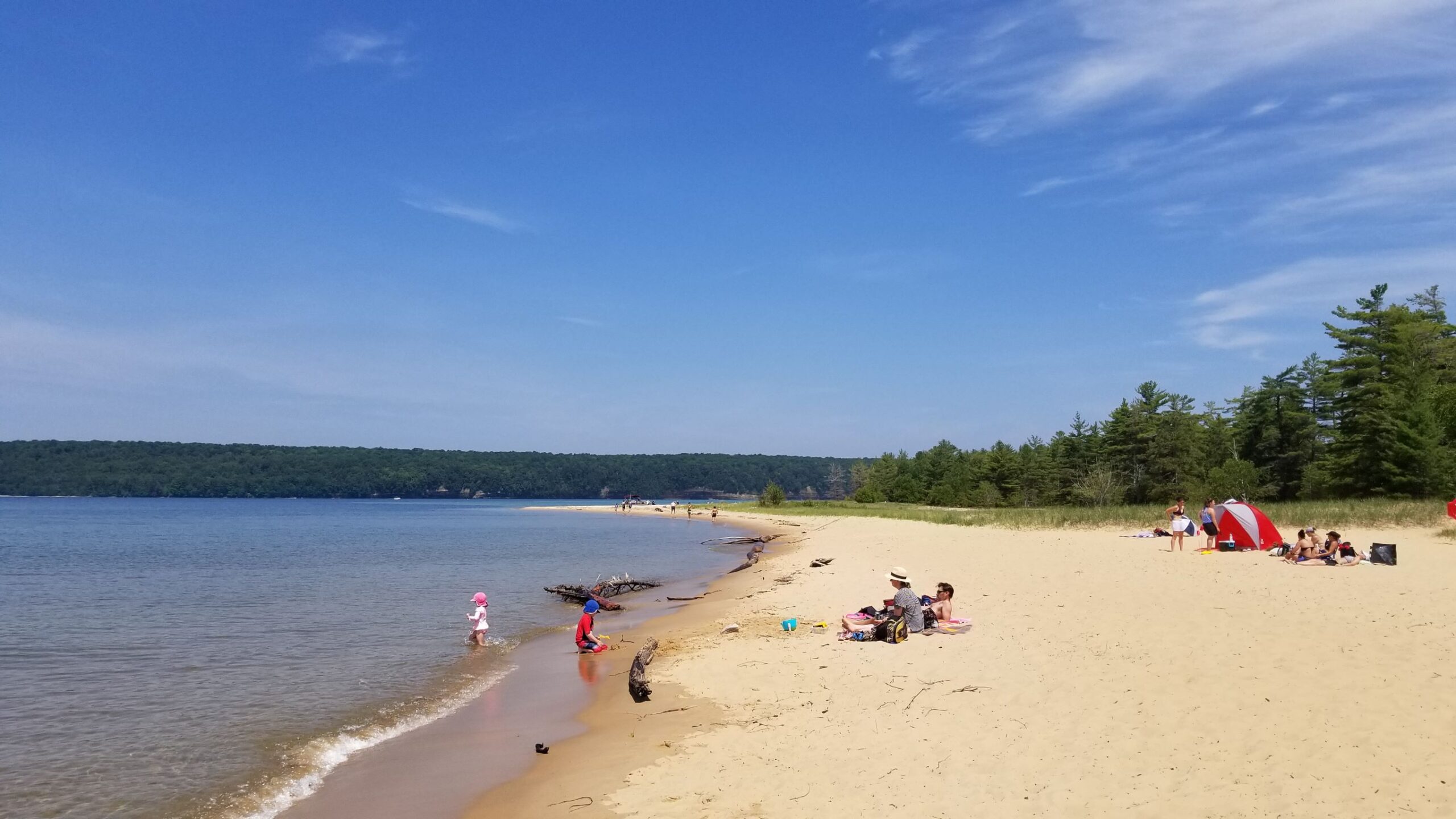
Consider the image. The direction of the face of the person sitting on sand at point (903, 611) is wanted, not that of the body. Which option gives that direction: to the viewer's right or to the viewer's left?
to the viewer's left

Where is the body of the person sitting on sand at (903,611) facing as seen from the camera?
to the viewer's left

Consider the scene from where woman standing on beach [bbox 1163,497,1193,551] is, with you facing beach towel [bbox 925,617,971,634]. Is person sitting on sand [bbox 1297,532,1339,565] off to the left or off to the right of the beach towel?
left

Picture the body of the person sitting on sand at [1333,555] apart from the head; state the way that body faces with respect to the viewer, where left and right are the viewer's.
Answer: facing to the left of the viewer

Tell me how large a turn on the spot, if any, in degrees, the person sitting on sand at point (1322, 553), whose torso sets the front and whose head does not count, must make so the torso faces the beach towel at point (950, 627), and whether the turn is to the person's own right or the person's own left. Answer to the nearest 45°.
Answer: approximately 45° to the person's own left

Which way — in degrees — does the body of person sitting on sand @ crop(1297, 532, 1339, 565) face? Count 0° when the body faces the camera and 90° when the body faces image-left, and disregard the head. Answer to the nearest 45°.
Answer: approximately 90°
